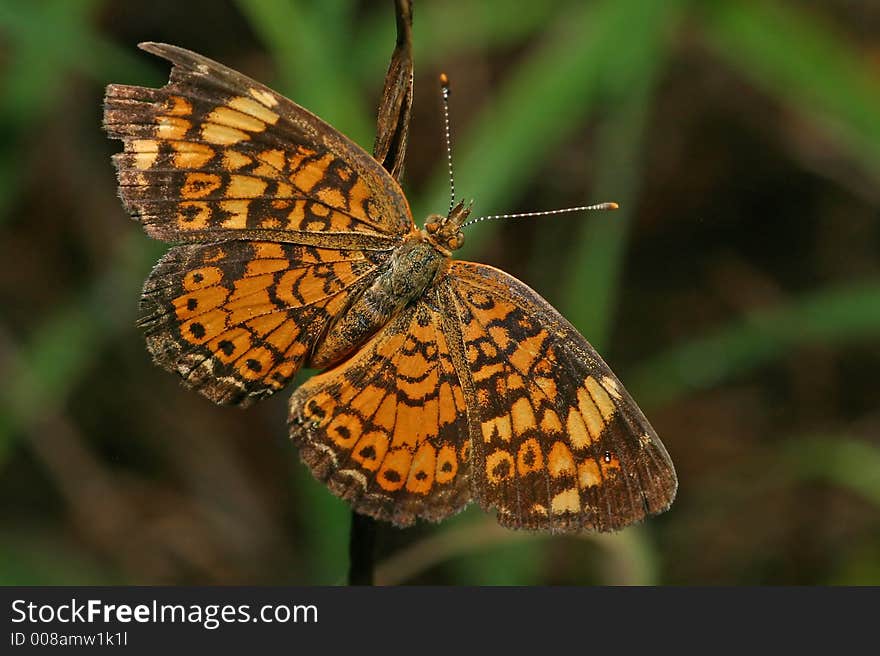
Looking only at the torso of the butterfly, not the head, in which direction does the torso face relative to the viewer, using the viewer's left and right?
facing away from the viewer and to the right of the viewer

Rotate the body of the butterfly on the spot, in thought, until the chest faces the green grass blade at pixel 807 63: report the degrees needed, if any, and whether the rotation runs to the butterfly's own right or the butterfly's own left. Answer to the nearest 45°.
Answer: approximately 45° to the butterfly's own right
